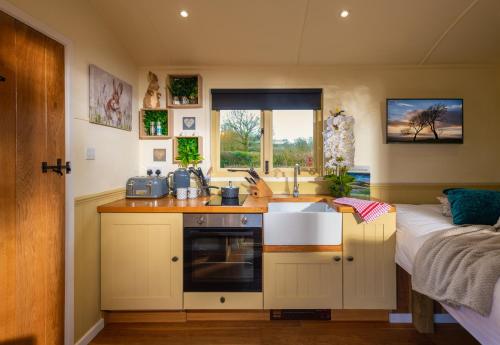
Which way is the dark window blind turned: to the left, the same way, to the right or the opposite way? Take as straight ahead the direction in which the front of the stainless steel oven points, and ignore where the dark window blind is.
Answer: the same way

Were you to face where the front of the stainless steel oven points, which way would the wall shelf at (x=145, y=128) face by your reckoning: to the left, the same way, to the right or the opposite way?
the same way

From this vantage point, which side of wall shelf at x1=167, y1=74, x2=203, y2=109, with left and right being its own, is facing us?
front

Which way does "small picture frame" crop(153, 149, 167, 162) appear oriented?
toward the camera

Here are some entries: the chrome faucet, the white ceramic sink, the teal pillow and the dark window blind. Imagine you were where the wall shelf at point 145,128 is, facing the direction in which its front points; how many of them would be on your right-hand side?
0

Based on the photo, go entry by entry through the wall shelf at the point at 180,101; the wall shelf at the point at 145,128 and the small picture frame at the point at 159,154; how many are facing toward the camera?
3

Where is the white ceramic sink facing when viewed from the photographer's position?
facing the viewer

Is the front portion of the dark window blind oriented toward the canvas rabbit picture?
no

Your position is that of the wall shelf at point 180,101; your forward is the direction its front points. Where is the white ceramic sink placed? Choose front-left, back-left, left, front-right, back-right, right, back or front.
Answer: front-left

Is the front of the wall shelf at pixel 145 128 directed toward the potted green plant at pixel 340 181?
no

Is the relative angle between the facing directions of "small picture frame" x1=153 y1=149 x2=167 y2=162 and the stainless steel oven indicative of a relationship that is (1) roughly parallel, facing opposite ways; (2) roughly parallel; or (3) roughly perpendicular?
roughly parallel

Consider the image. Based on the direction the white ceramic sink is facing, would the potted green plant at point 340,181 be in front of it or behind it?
behind

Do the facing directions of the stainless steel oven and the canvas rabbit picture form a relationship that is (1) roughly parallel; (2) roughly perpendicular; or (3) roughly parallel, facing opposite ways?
roughly perpendicular
